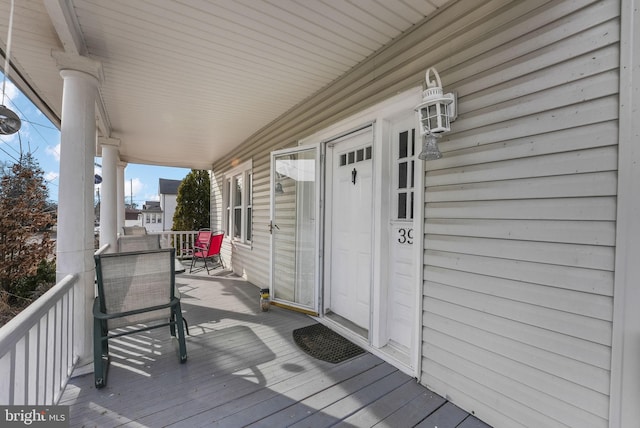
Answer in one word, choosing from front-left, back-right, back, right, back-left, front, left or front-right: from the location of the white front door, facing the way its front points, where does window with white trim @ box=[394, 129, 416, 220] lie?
left

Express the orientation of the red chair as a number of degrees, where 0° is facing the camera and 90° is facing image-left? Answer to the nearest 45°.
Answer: approximately 45°

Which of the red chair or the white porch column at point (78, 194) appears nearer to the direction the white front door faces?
the white porch column

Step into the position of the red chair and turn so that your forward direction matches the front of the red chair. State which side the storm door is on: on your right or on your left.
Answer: on your left

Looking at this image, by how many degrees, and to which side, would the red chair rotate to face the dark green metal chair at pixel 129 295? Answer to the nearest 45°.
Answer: approximately 45° to its left

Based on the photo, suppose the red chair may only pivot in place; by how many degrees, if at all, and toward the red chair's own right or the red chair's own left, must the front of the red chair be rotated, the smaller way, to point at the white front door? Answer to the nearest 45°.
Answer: approximately 45° to the red chair's own left

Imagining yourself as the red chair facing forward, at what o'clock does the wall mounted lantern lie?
The wall mounted lantern is roughly at 10 o'clock from the red chair.

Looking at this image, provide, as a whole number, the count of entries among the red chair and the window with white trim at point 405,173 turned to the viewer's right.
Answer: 0

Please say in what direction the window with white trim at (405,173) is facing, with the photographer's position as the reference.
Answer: facing the viewer and to the left of the viewer

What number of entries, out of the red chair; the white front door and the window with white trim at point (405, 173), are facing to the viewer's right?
0

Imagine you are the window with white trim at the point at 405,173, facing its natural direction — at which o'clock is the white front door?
The white front door is roughly at 3 o'clock from the window with white trim.

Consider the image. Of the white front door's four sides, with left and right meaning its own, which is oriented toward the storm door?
right

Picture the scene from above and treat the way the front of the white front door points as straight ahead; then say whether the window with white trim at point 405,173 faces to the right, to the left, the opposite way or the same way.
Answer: the same way

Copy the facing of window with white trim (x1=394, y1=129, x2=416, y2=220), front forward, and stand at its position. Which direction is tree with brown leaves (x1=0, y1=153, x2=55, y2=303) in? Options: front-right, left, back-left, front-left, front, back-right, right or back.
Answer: front-right

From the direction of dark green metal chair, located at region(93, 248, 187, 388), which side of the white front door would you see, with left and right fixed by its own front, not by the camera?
front

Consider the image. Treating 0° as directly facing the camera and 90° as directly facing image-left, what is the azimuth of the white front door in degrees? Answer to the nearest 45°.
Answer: approximately 45°
